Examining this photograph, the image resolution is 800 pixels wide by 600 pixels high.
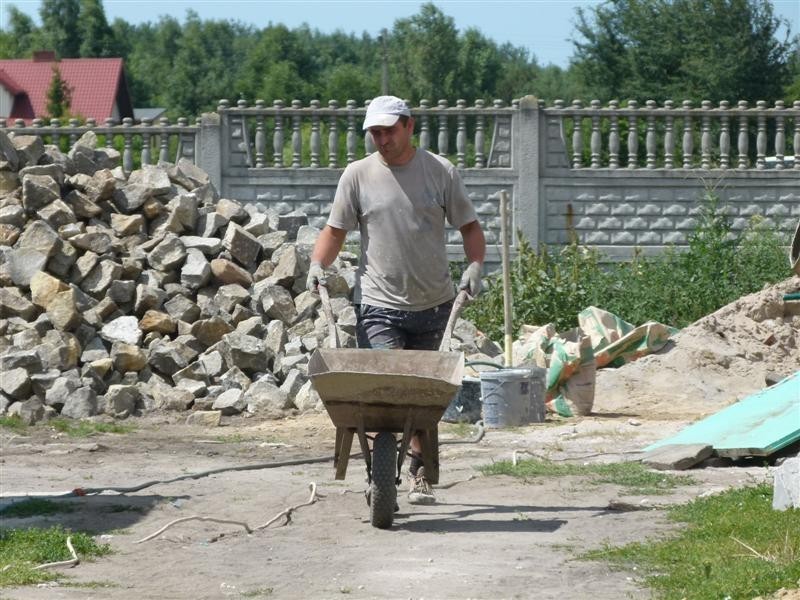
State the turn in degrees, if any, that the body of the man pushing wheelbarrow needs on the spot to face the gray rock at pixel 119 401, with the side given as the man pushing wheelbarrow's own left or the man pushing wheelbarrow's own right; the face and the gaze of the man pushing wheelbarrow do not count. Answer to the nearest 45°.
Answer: approximately 135° to the man pushing wheelbarrow's own right

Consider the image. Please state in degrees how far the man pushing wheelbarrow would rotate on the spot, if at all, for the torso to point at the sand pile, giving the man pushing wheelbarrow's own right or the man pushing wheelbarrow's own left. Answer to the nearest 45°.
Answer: approximately 135° to the man pushing wheelbarrow's own left

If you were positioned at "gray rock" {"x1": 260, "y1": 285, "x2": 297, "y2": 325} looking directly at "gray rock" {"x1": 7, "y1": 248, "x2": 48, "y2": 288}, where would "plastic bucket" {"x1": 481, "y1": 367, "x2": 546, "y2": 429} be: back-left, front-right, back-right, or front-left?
back-left

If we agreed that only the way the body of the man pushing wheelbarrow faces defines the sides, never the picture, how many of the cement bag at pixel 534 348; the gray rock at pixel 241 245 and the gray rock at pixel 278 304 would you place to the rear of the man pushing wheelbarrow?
3

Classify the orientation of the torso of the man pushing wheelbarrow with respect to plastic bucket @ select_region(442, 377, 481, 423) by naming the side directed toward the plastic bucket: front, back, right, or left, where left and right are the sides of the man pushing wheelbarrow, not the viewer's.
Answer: back

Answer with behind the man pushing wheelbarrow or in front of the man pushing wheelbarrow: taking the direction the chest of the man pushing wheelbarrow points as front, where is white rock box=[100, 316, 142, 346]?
behind

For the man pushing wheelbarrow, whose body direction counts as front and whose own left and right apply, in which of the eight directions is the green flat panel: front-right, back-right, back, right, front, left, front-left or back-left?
back-left

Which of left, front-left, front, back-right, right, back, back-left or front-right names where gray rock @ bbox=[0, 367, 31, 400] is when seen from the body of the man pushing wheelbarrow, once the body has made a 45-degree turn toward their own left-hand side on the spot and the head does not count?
back

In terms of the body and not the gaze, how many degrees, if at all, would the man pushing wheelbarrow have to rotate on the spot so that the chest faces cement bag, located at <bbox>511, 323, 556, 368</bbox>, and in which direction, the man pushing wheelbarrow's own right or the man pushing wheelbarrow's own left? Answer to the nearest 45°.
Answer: approximately 180°

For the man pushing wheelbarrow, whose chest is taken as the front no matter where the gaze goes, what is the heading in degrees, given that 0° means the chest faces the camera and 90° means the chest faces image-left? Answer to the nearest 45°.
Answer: approximately 0°

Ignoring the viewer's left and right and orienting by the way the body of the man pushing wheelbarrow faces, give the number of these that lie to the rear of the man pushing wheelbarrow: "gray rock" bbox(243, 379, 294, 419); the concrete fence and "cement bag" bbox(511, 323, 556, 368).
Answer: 3

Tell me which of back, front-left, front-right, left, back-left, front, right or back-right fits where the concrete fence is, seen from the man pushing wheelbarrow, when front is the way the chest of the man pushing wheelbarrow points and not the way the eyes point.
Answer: back
